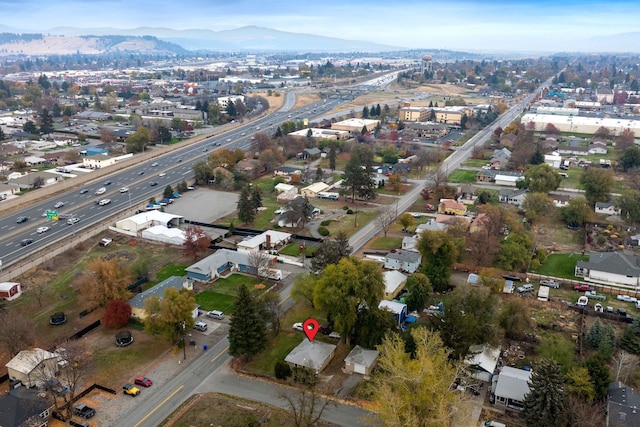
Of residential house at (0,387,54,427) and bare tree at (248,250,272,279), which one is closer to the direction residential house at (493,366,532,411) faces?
the residential house

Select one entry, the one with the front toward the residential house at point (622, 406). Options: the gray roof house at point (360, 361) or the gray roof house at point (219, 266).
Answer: the gray roof house at point (219, 266)

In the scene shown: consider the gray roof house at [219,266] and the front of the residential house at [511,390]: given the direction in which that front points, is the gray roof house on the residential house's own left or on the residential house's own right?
on the residential house's own right

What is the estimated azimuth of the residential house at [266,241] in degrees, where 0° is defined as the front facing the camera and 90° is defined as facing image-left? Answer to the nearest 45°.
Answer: approximately 315°

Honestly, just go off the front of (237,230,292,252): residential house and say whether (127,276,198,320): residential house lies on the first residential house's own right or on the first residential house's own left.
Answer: on the first residential house's own right

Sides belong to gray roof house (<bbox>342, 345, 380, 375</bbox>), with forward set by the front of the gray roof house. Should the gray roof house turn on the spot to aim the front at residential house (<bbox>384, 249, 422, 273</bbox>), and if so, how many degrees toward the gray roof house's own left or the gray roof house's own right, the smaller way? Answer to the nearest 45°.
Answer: approximately 135° to the gray roof house's own right

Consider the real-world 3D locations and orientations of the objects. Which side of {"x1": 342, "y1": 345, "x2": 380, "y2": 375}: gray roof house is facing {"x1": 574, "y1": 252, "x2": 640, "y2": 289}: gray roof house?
back

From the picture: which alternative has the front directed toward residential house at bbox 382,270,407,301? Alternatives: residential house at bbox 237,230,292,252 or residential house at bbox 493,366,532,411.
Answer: residential house at bbox 237,230,292,252

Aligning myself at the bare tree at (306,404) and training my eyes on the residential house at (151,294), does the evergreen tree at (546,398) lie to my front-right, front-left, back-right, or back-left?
back-right
